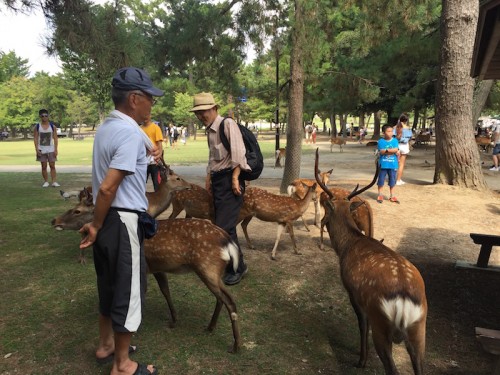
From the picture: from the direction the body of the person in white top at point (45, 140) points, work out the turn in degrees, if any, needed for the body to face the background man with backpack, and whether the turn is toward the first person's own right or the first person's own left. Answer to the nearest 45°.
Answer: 0° — they already face them

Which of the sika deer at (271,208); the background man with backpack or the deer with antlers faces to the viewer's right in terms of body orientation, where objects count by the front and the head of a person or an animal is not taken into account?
the sika deer

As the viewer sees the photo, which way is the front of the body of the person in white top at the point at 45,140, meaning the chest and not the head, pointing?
toward the camera

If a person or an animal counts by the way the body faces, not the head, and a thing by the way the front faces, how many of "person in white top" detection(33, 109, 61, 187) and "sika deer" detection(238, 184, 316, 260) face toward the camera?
1

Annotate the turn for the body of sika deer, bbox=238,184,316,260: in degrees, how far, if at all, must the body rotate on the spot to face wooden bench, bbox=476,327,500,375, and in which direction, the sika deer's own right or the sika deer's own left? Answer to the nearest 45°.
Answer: approximately 45° to the sika deer's own right

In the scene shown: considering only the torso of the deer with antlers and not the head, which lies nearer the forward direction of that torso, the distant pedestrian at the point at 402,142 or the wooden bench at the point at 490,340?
the distant pedestrian

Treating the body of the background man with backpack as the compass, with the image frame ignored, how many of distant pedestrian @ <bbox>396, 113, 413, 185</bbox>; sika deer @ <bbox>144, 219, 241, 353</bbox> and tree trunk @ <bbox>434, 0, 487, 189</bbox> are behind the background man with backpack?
2

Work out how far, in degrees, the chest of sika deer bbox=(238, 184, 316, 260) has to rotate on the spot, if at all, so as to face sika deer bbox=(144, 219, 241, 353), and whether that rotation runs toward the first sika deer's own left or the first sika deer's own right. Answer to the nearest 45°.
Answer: approximately 90° to the first sika deer's own right

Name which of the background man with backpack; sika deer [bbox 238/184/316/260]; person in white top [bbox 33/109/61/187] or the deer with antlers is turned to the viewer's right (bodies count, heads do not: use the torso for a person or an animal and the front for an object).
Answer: the sika deer

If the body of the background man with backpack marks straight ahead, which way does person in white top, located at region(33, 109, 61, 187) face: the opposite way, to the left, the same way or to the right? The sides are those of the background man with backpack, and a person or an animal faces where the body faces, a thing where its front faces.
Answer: to the left

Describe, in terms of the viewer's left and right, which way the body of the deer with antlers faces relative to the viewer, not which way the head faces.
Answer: facing away from the viewer and to the left of the viewer

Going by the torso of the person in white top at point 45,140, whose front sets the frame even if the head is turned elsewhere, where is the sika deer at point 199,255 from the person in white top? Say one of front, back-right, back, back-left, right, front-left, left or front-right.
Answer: front

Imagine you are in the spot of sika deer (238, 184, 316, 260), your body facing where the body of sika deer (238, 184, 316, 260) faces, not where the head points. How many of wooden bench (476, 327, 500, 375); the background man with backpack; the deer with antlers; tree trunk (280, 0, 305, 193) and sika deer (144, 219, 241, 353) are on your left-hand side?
1

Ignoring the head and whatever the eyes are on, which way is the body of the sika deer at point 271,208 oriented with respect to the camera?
to the viewer's right

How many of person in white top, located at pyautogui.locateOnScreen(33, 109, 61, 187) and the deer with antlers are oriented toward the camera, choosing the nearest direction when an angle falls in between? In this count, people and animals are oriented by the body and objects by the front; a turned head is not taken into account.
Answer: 1

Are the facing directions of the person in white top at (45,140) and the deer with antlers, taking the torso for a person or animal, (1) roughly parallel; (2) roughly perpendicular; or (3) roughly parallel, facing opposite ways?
roughly parallel, facing opposite ways
